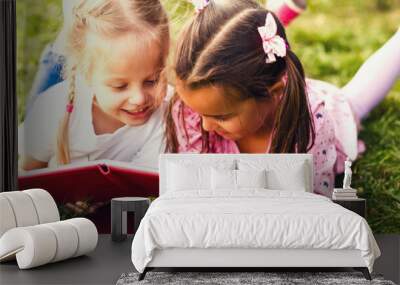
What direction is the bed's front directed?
toward the camera

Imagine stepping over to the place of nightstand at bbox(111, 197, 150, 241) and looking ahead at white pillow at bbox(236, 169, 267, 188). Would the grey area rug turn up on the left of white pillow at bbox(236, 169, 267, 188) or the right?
right

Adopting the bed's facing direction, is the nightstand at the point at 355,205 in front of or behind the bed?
behind

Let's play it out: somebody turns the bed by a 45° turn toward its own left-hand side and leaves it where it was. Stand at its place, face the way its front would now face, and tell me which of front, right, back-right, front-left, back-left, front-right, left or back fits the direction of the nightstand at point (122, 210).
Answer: back
